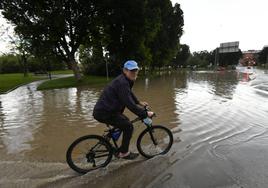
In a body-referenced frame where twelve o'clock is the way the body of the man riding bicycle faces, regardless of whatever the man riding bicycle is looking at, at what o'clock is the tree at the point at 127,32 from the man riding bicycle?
The tree is roughly at 9 o'clock from the man riding bicycle.

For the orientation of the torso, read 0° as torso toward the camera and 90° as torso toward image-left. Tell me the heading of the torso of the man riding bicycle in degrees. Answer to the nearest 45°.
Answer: approximately 270°

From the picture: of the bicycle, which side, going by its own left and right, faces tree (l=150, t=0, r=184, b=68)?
left

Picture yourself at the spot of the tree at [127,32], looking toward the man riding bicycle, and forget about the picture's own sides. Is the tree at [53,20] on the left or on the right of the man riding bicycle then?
right

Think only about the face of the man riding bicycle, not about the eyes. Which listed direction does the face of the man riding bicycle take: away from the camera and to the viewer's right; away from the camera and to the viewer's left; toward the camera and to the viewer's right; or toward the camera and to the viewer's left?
toward the camera and to the viewer's right

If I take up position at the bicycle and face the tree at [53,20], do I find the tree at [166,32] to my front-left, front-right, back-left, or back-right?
front-right

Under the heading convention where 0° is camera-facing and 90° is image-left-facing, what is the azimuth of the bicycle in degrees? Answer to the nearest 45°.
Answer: approximately 270°

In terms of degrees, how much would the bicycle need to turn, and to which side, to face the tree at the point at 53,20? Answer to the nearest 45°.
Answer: approximately 90° to its left
